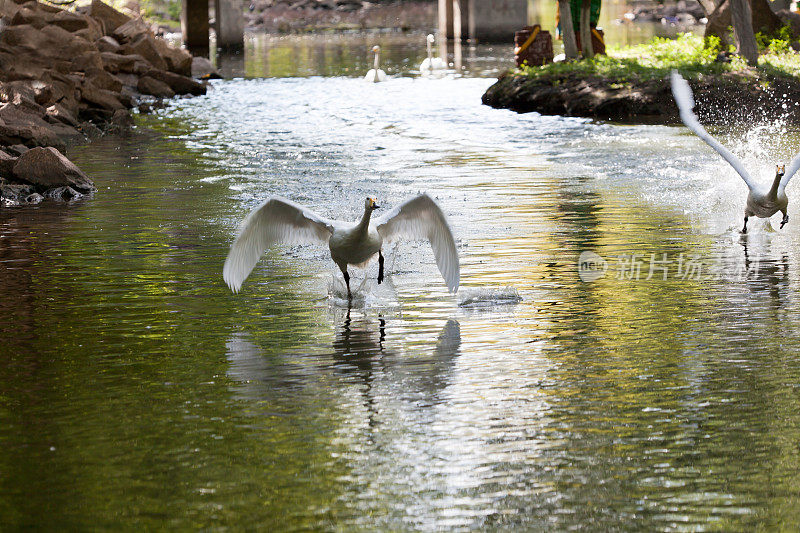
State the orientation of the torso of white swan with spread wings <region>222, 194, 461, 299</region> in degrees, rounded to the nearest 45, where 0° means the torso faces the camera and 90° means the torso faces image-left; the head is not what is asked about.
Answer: approximately 0°

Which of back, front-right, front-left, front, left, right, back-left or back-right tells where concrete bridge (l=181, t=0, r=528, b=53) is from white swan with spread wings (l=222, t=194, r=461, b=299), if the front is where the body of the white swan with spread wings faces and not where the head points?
back
